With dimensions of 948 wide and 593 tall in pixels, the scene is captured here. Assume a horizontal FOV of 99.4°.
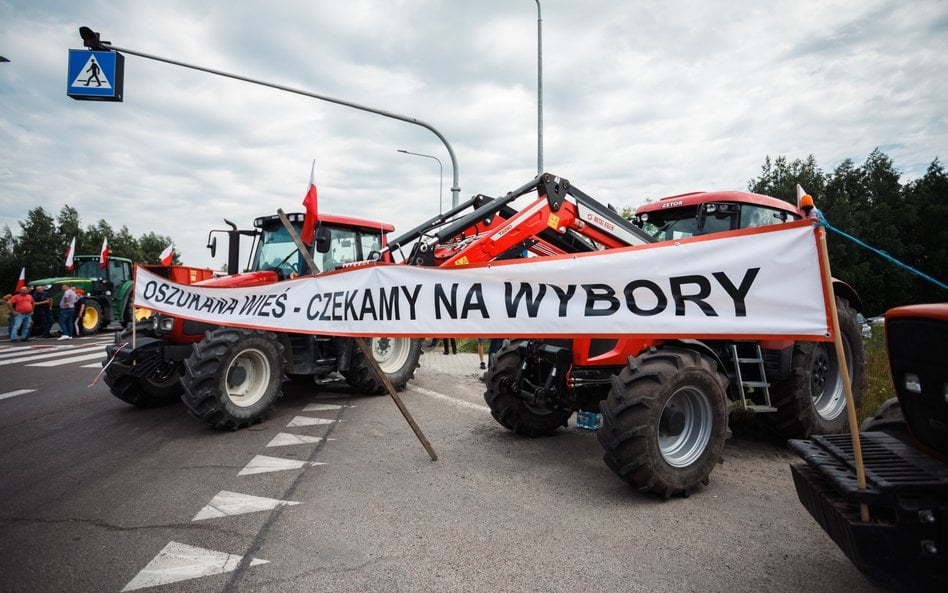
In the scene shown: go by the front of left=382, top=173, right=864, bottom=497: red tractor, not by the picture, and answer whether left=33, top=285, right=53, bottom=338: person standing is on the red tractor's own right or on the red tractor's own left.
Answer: on the red tractor's own right

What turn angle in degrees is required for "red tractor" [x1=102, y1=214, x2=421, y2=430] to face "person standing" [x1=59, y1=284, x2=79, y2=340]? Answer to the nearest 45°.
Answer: approximately 90° to its right

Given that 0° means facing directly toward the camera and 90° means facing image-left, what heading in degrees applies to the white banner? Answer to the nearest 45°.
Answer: approximately 45°

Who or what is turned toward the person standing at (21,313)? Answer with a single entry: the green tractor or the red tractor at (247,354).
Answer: the green tractor

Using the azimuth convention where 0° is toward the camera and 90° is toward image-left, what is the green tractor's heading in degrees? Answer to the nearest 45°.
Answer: approximately 45°

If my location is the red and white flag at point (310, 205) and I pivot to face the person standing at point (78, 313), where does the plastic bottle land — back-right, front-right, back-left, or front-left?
back-right

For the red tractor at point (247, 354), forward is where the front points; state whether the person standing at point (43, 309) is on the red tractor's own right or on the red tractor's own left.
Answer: on the red tractor's own right
